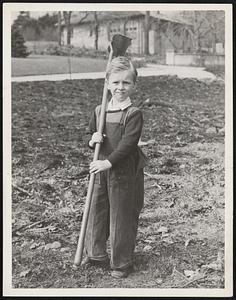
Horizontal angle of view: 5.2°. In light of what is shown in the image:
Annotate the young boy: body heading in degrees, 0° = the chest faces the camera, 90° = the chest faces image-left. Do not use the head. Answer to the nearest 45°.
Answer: approximately 45°
